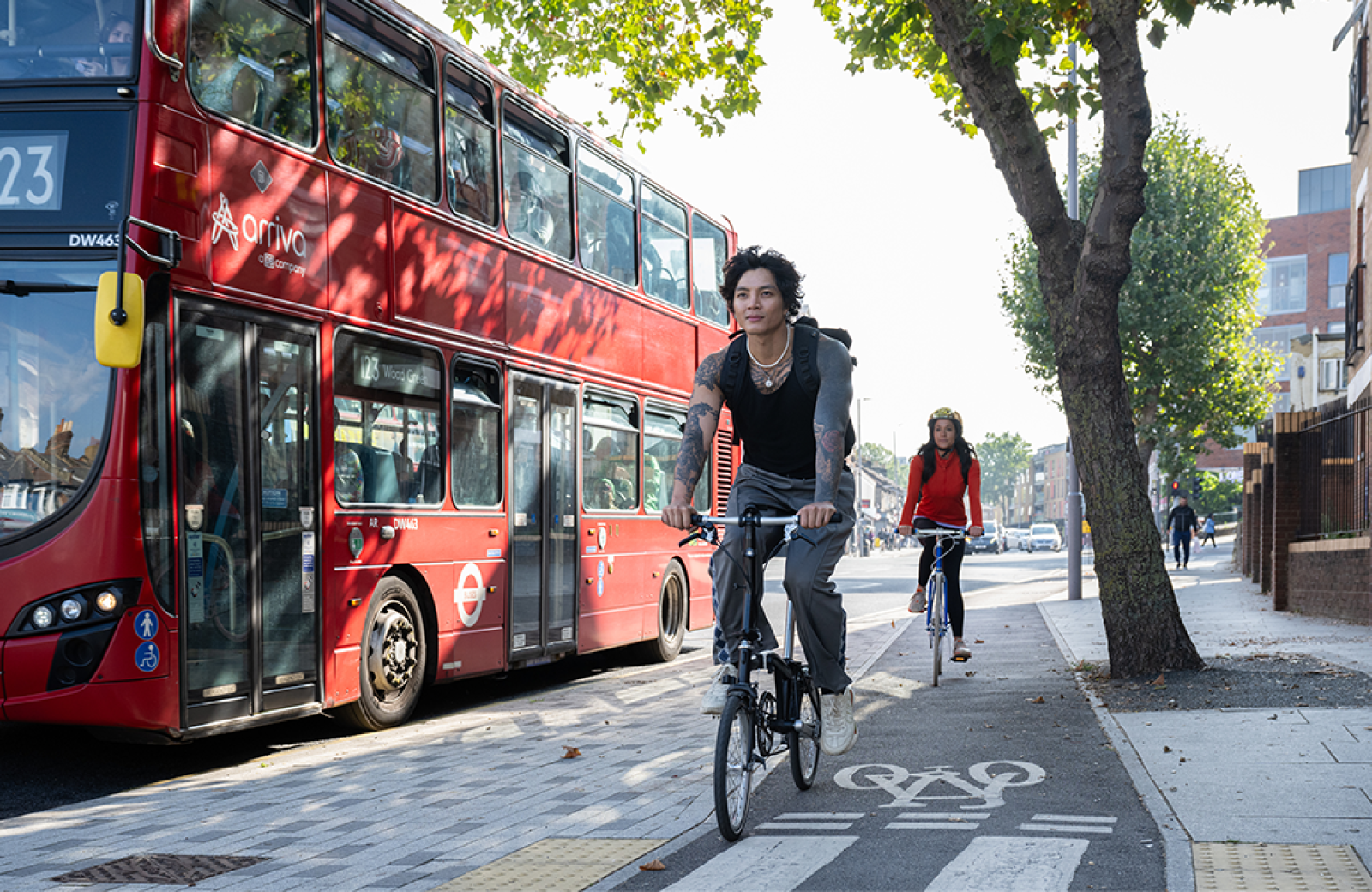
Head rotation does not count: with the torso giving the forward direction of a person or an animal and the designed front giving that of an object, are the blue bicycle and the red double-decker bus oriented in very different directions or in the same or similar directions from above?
same or similar directions

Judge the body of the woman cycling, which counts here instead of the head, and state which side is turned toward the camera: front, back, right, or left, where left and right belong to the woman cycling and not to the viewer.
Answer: front

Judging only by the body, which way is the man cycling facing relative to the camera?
toward the camera

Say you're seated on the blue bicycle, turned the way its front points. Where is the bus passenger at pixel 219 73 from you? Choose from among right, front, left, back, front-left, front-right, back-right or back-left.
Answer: front-right

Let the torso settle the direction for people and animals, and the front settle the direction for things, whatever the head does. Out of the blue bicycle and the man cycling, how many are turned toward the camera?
2

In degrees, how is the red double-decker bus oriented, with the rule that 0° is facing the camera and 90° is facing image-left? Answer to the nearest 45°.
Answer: approximately 45°

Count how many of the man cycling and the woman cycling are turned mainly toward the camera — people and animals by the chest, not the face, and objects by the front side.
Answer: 2

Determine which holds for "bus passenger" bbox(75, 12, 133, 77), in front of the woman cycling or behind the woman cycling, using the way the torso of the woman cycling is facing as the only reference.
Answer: in front

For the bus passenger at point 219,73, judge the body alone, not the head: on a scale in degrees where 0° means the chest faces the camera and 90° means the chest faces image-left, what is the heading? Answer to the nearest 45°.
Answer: approximately 45°

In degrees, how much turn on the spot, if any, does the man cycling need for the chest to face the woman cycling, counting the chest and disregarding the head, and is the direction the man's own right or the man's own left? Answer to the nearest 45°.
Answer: approximately 180°

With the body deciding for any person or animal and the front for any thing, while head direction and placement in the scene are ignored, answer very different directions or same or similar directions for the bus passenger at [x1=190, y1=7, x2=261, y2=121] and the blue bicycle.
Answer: same or similar directions

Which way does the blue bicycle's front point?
toward the camera

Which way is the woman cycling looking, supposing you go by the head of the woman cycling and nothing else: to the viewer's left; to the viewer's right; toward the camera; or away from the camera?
toward the camera
